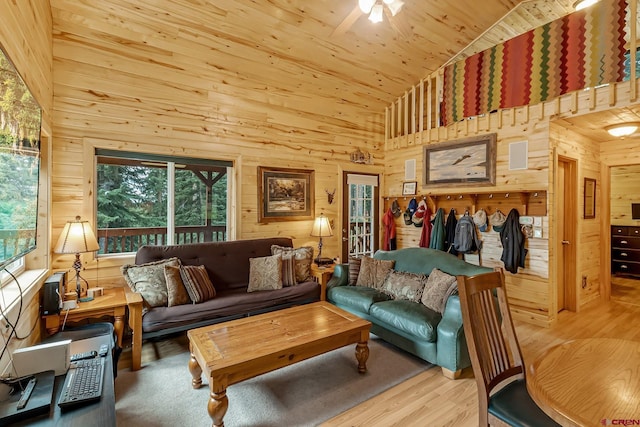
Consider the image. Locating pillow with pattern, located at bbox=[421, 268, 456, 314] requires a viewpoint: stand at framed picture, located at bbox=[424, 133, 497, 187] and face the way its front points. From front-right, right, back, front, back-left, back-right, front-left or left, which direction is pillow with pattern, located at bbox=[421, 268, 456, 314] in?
front-left

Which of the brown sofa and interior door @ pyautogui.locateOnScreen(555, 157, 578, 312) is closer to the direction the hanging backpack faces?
the brown sofa

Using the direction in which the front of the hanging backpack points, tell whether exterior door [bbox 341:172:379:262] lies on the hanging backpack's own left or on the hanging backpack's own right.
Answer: on the hanging backpack's own right

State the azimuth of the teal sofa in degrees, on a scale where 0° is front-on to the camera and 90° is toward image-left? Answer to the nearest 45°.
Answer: approximately 45°

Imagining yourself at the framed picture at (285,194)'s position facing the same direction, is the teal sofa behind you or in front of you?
in front

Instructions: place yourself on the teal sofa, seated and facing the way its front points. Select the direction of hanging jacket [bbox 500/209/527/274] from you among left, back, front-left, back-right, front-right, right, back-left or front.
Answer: back

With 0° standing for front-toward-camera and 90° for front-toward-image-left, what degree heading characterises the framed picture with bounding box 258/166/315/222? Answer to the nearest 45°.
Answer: approximately 315°

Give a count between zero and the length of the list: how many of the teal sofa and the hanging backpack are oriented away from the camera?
0
